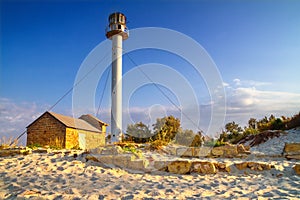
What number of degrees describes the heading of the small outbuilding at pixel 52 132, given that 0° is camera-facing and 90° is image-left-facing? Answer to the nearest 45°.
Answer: approximately 315°

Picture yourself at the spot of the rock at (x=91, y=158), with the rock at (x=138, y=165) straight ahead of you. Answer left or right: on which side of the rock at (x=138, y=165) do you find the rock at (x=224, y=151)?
left

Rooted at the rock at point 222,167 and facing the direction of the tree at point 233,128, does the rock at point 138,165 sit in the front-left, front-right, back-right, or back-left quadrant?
back-left
